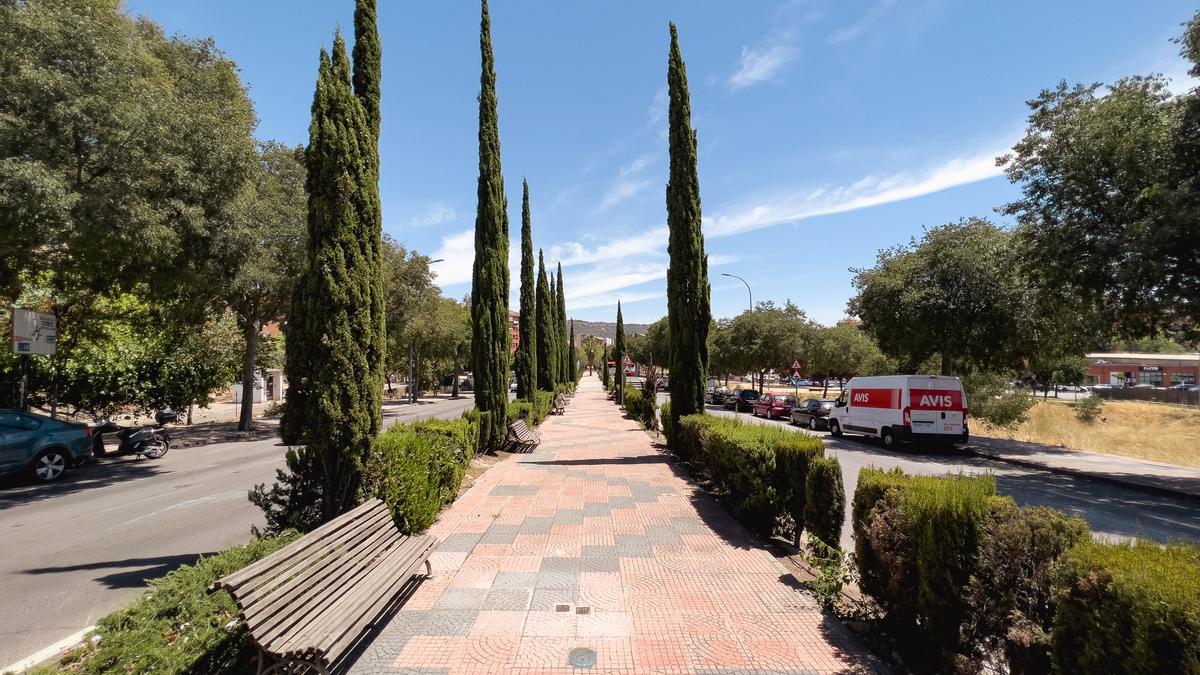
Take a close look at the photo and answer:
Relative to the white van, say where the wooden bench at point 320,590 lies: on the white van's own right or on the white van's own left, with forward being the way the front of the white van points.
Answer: on the white van's own left

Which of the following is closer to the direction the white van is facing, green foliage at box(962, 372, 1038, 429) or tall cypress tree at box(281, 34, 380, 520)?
the green foliage

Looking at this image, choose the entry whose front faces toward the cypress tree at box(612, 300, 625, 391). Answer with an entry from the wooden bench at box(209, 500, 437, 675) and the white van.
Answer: the white van

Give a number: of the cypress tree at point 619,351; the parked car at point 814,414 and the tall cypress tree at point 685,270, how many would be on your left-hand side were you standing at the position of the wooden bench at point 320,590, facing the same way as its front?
3

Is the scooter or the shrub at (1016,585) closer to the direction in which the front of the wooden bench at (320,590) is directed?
the shrub

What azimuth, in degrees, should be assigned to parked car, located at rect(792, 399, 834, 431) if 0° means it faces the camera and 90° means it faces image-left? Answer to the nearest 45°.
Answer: approximately 135°

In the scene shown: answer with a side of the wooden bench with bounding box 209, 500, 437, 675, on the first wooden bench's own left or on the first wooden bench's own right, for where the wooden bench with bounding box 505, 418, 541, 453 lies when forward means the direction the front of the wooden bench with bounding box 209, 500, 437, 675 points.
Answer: on the first wooden bench's own left

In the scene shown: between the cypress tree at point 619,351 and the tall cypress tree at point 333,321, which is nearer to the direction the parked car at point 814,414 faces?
the cypress tree

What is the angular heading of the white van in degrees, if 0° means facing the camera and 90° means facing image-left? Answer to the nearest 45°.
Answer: approximately 135°

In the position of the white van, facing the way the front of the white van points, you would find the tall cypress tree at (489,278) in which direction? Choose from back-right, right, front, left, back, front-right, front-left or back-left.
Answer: left

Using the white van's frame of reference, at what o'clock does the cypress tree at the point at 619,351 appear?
The cypress tree is roughly at 12 o'clock from the white van.

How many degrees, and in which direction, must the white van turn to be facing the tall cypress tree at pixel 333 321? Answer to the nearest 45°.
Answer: approximately 135° to its left

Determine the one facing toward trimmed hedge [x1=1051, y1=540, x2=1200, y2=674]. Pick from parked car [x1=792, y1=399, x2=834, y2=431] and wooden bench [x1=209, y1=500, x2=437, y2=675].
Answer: the wooden bench

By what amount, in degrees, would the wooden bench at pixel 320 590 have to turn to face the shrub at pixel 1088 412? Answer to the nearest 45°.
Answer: approximately 45° to its left
